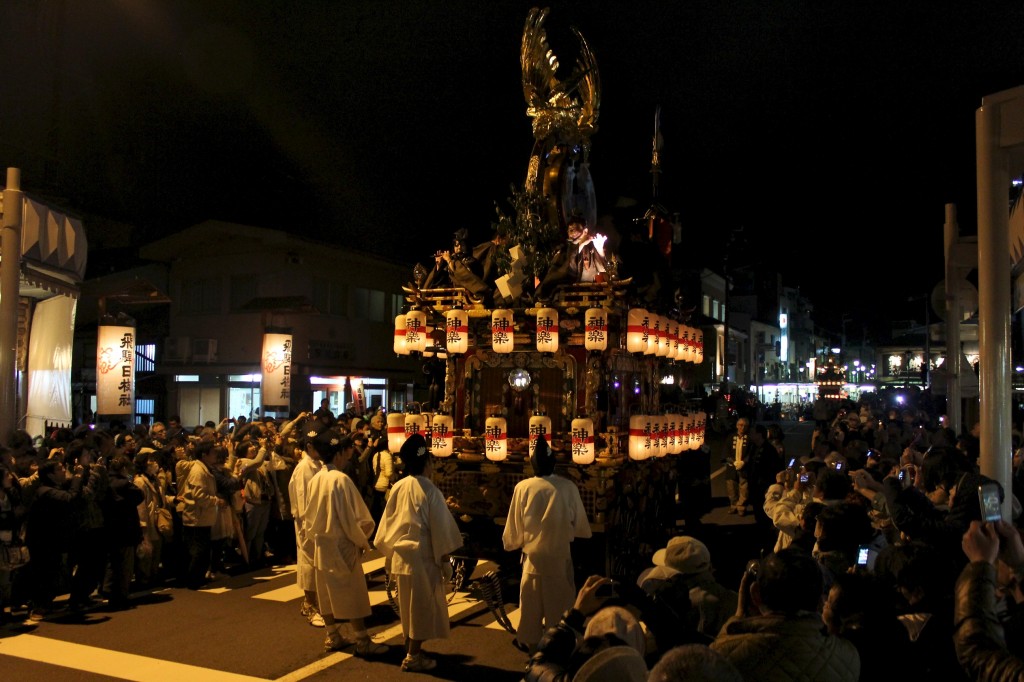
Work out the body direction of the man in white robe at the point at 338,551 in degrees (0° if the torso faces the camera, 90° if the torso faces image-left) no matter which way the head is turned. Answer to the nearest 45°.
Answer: approximately 225°

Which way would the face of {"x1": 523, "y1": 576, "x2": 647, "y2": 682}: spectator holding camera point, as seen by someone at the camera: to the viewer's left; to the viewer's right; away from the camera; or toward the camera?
away from the camera

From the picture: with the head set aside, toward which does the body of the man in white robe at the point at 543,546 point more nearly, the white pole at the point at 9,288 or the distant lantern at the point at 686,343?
the distant lantern

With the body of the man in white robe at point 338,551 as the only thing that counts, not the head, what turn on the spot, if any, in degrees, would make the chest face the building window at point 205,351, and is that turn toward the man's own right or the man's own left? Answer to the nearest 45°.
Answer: approximately 45° to the man's own left

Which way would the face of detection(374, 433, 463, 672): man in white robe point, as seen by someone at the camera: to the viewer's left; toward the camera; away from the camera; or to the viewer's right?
away from the camera

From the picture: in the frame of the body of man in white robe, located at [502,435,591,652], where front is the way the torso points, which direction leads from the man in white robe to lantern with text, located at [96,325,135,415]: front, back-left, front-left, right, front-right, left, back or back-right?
front-left

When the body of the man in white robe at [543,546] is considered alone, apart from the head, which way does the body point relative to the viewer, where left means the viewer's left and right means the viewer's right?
facing away from the viewer

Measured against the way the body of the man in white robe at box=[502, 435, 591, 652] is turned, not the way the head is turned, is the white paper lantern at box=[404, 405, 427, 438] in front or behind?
in front

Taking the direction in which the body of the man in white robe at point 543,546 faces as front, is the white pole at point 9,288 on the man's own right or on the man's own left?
on the man's own left
